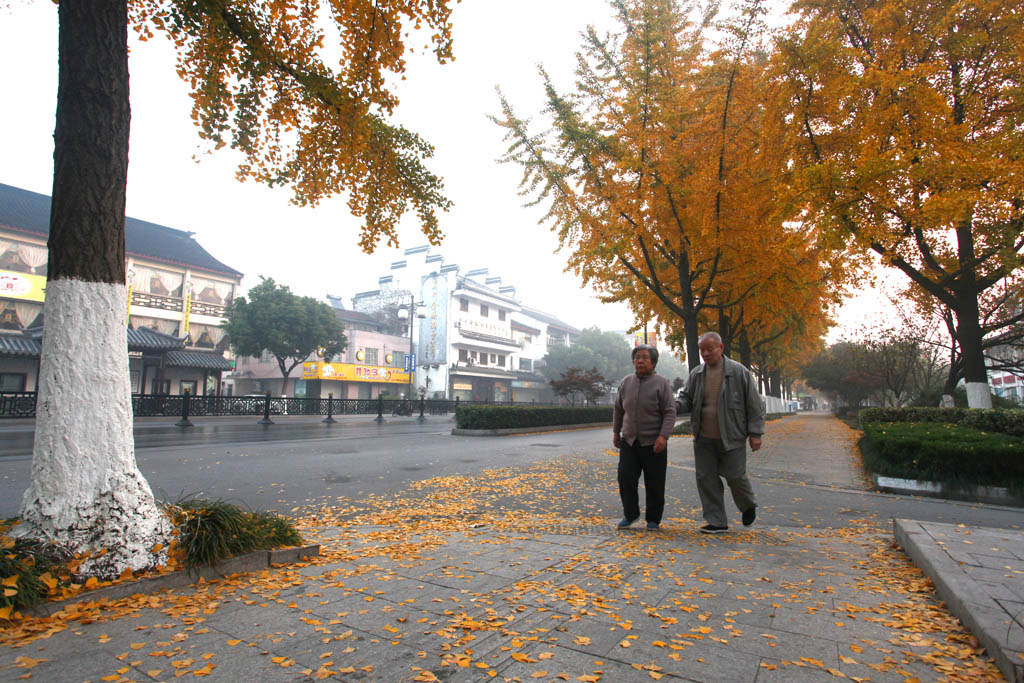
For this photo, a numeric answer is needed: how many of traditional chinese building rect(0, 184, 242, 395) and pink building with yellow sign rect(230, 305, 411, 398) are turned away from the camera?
0

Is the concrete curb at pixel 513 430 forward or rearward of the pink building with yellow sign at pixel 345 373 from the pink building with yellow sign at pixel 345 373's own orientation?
forward

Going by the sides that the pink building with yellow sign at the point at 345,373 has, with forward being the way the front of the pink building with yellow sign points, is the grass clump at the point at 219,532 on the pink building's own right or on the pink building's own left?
on the pink building's own right

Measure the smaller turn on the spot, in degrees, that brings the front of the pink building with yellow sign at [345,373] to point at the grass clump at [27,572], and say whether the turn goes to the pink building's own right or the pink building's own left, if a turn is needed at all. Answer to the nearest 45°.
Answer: approximately 45° to the pink building's own right

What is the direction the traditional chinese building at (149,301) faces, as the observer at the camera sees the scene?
facing the viewer and to the right of the viewer

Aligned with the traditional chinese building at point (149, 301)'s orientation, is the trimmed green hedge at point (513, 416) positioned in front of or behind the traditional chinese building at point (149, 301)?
in front

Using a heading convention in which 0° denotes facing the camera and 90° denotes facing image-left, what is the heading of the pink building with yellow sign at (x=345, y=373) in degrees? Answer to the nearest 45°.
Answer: approximately 315°

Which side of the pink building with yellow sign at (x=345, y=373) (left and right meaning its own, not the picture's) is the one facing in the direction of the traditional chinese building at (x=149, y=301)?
right

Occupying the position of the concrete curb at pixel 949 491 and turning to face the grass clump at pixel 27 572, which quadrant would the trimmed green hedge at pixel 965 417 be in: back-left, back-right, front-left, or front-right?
back-right
